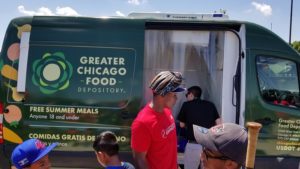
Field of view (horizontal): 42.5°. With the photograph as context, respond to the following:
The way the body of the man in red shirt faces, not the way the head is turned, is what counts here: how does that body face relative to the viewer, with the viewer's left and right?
facing the viewer and to the right of the viewer

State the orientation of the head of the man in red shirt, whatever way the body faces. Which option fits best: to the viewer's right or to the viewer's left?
to the viewer's right

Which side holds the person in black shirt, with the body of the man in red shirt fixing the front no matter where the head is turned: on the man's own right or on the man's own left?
on the man's own left

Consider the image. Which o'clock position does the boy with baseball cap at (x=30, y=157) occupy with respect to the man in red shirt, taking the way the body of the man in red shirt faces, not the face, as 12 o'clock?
The boy with baseball cap is roughly at 3 o'clock from the man in red shirt.

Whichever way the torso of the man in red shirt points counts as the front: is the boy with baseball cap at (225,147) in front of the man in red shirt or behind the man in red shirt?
in front
